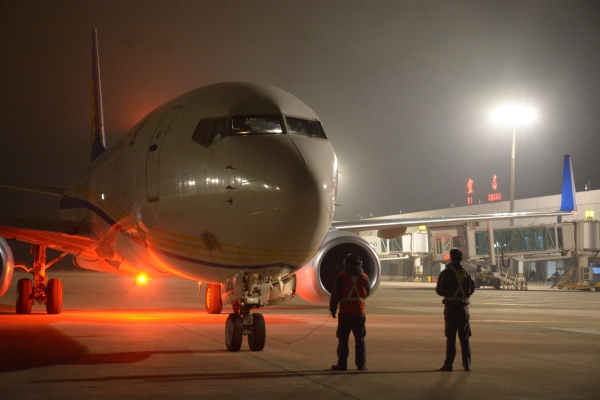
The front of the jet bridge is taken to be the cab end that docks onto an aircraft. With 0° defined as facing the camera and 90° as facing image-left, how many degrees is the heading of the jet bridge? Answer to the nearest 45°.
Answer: approximately 90°

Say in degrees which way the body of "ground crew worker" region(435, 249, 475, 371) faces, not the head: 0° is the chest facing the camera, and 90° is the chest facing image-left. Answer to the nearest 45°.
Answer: approximately 135°

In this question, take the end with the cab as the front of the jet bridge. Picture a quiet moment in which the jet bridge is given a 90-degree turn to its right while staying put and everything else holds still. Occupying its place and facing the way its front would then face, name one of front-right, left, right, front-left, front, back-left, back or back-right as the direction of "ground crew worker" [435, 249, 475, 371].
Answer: back

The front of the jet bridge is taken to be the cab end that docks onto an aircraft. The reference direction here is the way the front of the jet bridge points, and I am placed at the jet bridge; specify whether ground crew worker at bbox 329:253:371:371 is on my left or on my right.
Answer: on my left

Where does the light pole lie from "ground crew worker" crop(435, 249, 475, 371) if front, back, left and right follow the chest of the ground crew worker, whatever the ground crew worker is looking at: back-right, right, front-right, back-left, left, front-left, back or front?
front-right

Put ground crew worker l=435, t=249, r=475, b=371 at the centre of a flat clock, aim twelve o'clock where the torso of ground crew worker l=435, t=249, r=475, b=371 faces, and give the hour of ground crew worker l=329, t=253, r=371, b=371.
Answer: ground crew worker l=329, t=253, r=371, b=371 is roughly at 10 o'clock from ground crew worker l=435, t=249, r=475, b=371.
